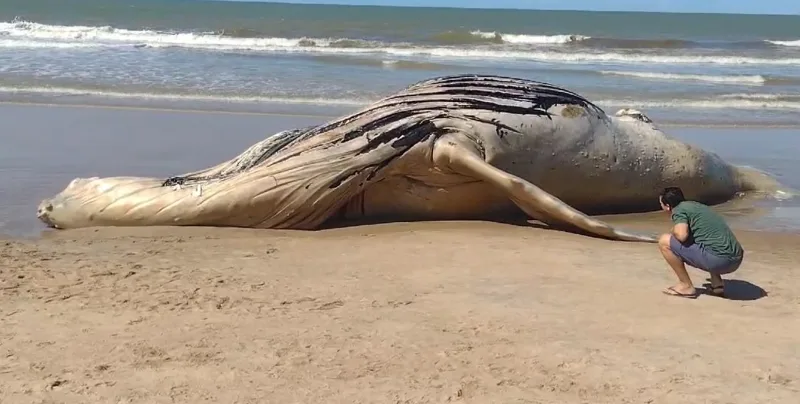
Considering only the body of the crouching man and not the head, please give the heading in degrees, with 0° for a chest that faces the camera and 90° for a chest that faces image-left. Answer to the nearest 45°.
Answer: approximately 90°
